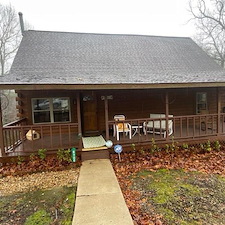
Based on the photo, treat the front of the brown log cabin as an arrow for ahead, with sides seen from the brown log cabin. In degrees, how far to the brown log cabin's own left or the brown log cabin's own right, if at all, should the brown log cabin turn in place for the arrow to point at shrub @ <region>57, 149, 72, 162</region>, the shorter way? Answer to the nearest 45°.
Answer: approximately 45° to the brown log cabin's own right

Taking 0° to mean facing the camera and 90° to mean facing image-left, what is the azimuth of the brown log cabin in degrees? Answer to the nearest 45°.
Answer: approximately 0°

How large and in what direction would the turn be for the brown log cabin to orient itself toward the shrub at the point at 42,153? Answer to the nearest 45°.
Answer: approximately 45° to its right

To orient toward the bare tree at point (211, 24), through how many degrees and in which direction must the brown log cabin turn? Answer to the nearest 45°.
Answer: approximately 135° to its left

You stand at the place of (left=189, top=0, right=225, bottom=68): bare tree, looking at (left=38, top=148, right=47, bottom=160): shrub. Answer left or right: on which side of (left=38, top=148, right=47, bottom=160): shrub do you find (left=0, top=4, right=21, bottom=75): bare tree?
right

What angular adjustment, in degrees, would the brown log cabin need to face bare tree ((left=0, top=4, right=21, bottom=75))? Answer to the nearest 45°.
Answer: approximately 135° to its right

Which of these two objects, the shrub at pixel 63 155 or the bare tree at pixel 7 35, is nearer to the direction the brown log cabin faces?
the shrub

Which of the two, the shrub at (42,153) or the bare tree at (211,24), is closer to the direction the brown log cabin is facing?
the shrub
